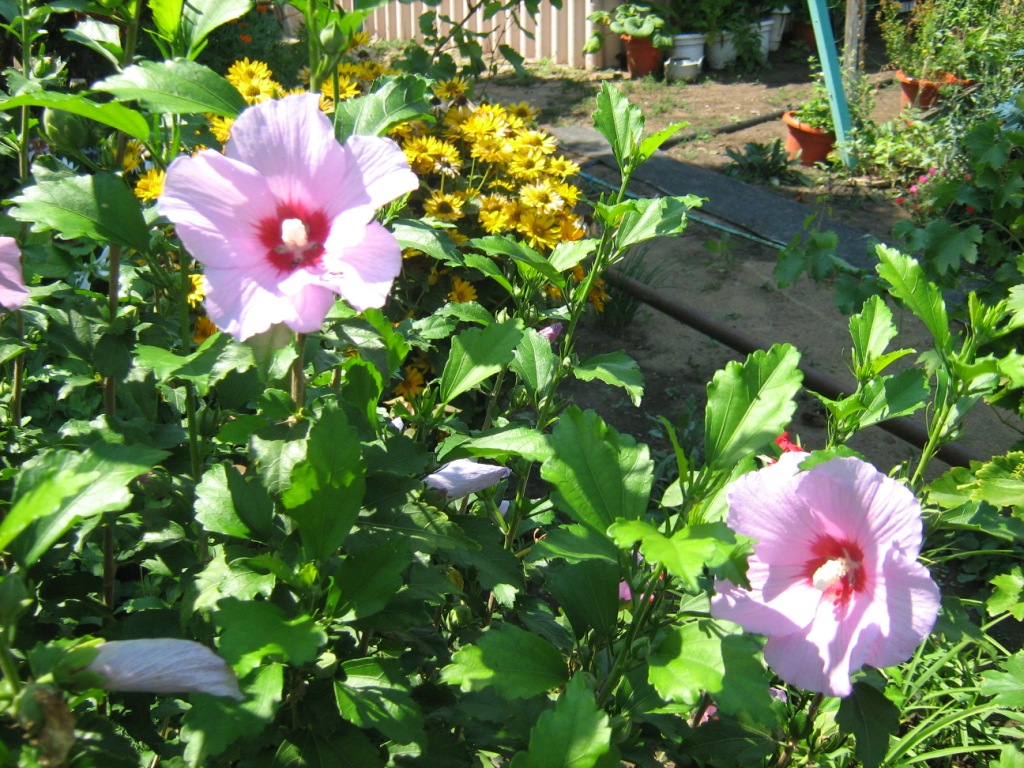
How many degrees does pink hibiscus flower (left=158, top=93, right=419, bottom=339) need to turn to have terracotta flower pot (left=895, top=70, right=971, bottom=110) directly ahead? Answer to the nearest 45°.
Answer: approximately 135° to its left

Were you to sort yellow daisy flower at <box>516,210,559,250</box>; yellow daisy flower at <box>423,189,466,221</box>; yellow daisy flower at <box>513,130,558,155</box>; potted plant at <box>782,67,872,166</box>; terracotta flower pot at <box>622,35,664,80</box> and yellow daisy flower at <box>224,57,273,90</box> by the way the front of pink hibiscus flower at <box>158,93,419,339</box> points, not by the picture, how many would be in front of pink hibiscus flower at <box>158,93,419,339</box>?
0

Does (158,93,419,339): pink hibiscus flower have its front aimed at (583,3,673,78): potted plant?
no

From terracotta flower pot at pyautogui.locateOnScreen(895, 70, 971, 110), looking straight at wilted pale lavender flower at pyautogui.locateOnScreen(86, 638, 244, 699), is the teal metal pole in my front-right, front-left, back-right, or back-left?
front-right

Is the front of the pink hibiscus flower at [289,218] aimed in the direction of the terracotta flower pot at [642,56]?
no

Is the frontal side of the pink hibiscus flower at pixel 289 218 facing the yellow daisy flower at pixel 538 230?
no

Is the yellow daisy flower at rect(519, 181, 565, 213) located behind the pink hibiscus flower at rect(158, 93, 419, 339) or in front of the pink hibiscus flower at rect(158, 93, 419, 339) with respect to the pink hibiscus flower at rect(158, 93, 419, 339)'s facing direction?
behind

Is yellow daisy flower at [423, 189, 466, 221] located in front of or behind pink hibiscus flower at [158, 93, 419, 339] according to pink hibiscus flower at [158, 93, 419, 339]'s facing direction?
behind

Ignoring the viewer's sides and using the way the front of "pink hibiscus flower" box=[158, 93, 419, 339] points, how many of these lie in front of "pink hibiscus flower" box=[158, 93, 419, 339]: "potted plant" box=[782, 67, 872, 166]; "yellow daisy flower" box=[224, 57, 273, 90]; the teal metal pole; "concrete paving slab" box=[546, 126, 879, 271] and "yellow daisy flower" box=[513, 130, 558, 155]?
0

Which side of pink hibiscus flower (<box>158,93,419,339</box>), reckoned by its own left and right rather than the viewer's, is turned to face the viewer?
front

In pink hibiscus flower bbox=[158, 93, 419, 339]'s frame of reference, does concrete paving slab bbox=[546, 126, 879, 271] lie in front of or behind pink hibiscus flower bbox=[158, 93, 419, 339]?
behind

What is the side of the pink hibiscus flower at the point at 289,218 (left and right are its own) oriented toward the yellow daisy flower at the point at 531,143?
back

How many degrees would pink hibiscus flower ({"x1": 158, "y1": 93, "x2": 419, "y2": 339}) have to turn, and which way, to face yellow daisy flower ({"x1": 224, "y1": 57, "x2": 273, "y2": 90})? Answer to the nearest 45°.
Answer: approximately 180°

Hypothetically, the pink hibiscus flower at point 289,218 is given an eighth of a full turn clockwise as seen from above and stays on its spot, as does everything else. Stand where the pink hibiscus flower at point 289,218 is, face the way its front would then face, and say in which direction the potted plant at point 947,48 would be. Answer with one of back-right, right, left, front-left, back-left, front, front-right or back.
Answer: back
